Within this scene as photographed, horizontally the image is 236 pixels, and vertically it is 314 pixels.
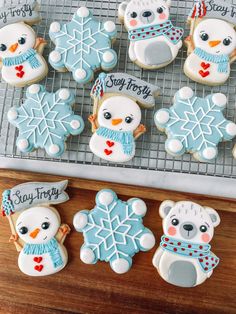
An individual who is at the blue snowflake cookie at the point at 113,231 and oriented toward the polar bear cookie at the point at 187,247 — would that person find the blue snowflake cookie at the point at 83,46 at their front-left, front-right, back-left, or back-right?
back-left

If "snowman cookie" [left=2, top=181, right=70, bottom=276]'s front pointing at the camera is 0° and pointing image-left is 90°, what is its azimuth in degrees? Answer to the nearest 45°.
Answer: approximately 0°
